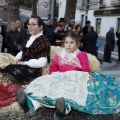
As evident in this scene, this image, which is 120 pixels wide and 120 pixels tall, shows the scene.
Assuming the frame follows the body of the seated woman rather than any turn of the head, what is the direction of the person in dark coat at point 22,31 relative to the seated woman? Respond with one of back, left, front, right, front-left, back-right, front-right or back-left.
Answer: back-right

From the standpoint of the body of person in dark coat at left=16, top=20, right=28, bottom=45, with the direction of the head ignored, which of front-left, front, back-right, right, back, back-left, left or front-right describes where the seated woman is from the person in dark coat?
front-left

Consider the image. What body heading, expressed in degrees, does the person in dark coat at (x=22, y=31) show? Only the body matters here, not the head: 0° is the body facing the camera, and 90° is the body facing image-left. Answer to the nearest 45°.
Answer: approximately 45°

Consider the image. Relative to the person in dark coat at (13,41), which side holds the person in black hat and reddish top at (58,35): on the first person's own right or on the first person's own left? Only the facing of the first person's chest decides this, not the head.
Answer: on the first person's own left

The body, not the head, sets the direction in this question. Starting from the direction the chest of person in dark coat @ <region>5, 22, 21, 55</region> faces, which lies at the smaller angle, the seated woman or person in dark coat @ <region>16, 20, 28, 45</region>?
the seated woman

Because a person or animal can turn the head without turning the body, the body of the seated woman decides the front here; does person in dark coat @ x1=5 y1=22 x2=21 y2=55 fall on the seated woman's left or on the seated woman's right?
on the seated woman's right

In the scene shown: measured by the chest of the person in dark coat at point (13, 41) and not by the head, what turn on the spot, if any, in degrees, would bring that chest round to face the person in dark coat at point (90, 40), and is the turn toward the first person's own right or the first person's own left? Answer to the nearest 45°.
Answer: approximately 135° to the first person's own left
